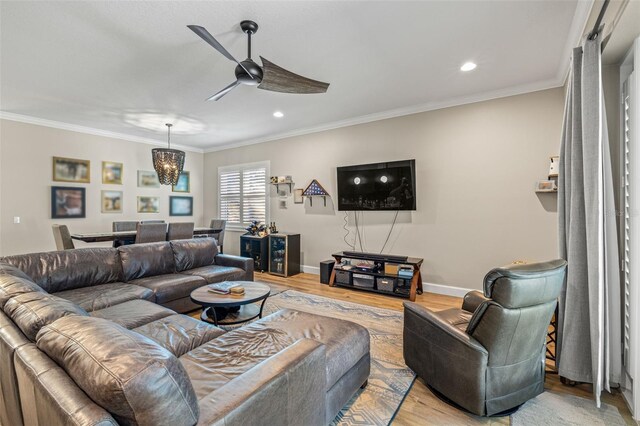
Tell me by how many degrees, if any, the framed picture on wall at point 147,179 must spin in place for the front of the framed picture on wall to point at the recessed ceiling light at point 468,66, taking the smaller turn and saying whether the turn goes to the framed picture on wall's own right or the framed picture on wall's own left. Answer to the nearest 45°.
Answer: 0° — it already faces it

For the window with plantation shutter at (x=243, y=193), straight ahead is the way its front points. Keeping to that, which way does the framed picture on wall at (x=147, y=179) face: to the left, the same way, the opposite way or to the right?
to the left

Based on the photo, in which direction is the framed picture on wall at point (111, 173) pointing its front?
toward the camera

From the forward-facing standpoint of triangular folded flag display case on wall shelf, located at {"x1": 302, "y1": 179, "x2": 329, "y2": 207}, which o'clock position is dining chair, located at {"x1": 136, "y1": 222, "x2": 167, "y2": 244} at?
The dining chair is roughly at 1 o'clock from the triangular folded flag display case on wall shelf.

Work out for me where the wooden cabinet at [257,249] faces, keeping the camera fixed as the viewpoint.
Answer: facing the viewer and to the left of the viewer

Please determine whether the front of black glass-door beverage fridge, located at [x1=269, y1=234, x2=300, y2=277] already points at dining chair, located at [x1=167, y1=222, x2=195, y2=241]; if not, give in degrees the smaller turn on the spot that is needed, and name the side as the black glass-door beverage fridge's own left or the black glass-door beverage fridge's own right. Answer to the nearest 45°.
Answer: approximately 45° to the black glass-door beverage fridge's own right

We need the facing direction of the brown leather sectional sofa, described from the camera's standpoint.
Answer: facing to the right of the viewer

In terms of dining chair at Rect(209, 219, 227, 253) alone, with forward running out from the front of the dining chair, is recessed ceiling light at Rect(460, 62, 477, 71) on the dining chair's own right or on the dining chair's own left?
on the dining chair's own left

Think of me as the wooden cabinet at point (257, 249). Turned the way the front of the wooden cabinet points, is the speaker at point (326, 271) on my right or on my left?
on my left
